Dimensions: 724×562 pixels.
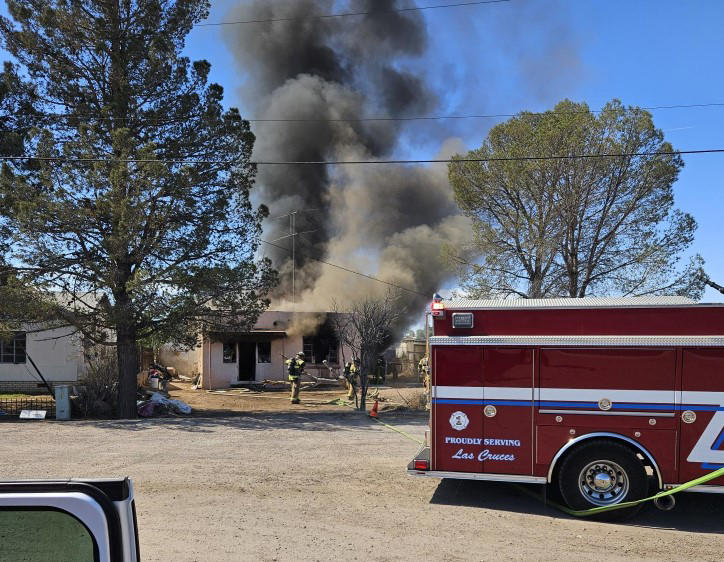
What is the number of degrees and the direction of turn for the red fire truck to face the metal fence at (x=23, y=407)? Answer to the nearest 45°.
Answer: approximately 135° to its left

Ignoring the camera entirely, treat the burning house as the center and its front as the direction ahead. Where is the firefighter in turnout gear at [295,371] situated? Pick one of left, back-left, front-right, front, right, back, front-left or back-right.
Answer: front

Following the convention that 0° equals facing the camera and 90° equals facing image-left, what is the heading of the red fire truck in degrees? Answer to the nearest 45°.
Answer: approximately 270°

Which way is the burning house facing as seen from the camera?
toward the camera

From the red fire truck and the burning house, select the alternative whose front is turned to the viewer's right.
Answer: the red fire truck

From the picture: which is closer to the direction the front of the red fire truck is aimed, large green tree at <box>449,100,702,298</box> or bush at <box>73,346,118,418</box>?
the large green tree

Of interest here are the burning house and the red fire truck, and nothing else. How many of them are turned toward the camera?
1

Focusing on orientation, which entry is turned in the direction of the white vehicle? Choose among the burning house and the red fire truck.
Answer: the burning house

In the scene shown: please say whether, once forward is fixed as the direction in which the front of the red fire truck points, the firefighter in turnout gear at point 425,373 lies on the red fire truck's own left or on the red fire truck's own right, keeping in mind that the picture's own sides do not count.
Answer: on the red fire truck's own left
